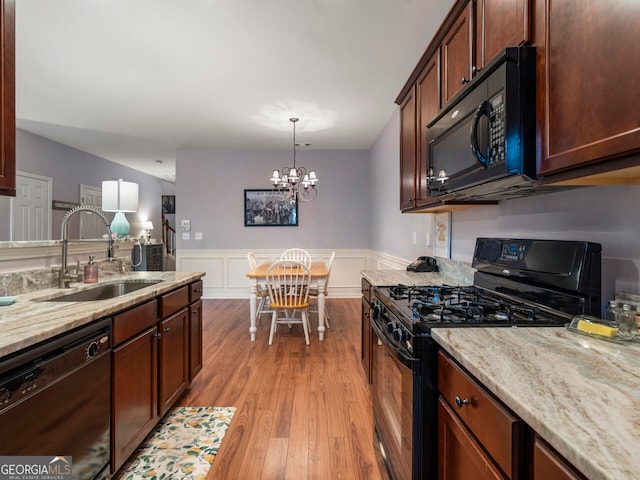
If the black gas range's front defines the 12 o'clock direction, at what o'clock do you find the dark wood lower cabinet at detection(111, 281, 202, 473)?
The dark wood lower cabinet is roughly at 1 o'clock from the black gas range.

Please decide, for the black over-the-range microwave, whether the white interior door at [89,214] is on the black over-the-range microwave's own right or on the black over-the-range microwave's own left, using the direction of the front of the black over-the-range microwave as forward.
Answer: on the black over-the-range microwave's own right

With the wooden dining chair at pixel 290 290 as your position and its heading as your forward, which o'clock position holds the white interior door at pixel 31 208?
The white interior door is roughly at 10 o'clock from the wooden dining chair.

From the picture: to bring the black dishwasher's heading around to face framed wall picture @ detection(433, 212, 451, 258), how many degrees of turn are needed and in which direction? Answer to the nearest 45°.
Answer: approximately 45° to its left

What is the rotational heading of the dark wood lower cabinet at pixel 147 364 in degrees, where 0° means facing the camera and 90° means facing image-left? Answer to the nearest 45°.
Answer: approximately 315°

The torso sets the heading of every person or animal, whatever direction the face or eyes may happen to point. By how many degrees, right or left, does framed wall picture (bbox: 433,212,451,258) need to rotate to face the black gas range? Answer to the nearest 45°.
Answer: approximately 45° to its left

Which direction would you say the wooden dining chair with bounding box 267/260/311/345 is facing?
away from the camera

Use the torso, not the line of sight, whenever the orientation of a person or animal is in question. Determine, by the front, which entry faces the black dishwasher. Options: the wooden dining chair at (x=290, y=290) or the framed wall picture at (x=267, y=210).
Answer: the framed wall picture

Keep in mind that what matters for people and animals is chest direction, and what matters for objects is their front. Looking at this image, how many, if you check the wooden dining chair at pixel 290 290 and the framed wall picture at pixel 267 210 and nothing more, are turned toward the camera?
1

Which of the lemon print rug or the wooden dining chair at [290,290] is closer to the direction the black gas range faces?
the lemon print rug

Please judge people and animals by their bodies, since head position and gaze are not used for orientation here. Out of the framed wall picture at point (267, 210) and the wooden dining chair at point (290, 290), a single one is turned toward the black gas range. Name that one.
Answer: the framed wall picture

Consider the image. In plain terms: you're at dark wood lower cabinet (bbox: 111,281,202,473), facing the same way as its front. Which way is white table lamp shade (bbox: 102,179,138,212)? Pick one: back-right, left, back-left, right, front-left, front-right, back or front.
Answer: back-left

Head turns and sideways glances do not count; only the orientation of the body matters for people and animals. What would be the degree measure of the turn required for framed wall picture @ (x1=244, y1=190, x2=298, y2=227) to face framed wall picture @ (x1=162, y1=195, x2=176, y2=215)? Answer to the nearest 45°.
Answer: approximately 135° to its right
